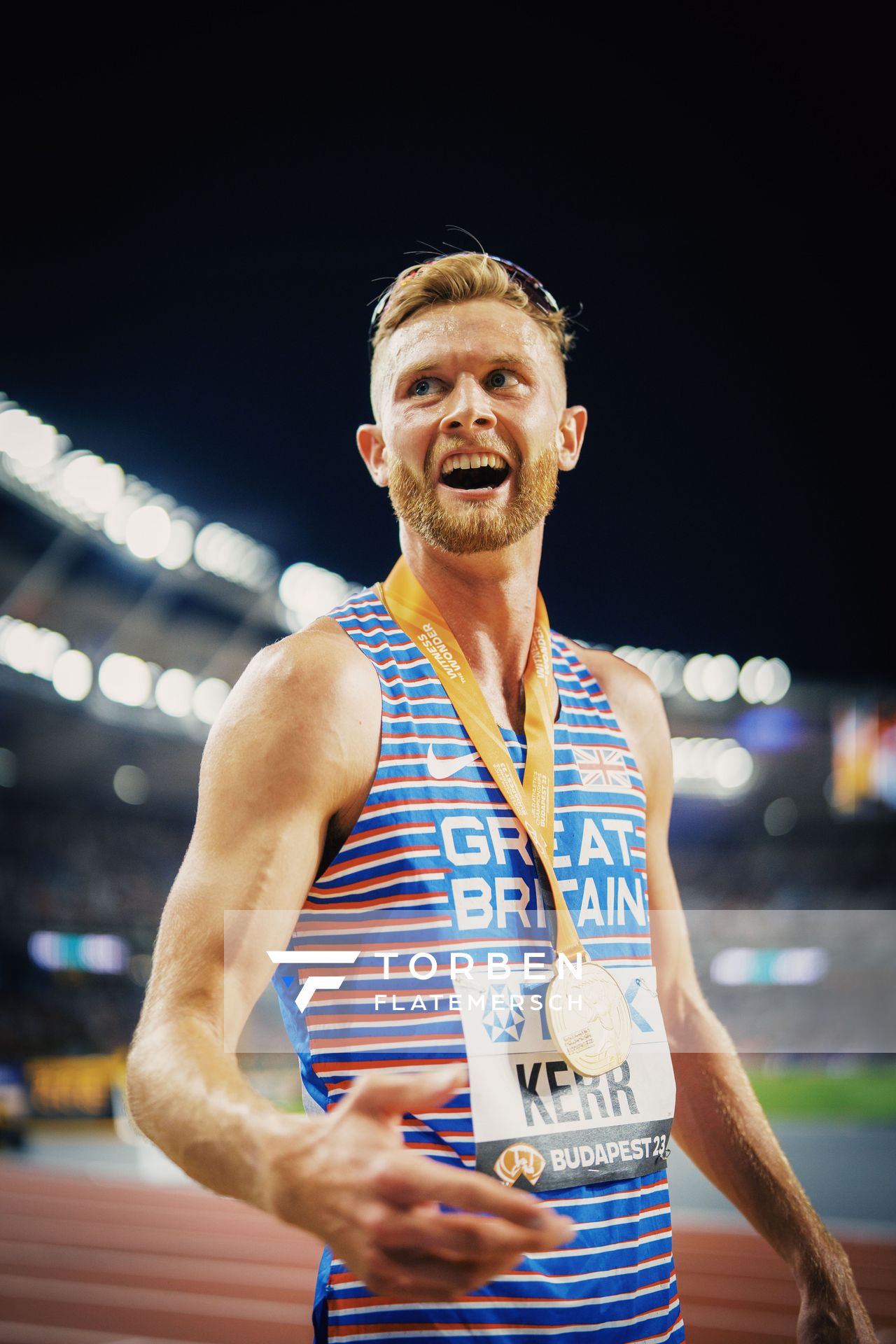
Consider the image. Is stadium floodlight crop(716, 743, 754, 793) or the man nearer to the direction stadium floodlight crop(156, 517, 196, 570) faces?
the man

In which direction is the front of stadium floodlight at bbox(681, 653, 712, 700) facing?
toward the camera

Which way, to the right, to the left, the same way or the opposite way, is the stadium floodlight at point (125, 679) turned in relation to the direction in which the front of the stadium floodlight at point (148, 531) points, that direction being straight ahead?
the same way

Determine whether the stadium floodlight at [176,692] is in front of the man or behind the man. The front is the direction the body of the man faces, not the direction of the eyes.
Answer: behind

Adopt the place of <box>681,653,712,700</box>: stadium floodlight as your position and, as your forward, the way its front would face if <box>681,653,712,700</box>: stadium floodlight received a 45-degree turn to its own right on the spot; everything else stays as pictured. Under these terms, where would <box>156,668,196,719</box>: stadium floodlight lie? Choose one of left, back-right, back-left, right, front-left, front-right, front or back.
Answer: front

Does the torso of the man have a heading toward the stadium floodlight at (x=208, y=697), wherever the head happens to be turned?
no

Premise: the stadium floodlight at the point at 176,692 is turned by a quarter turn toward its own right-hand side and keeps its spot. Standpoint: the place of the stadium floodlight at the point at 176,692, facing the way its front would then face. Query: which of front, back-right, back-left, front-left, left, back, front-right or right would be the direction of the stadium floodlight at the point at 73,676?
front-left

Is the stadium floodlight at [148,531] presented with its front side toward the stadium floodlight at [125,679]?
no

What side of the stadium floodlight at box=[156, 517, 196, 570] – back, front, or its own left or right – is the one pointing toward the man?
front

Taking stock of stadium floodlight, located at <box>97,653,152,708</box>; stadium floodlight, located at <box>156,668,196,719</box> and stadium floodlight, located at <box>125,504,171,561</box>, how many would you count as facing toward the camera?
3

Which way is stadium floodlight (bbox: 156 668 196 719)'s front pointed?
toward the camera

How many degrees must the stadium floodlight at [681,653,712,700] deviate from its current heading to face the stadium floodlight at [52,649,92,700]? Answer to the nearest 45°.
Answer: approximately 45° to its right

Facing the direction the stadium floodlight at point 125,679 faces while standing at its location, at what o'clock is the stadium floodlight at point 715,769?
the stadium floodlight at point 715,769 is roughly at 8 o'clock from the stadium floodlight at point 125,679.

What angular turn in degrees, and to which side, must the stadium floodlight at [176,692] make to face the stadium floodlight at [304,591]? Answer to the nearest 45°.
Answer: approximately 135° to its left

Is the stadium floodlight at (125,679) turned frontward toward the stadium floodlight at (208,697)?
no

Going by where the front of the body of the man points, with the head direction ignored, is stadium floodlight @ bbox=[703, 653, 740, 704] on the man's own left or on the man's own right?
on the man's own left
